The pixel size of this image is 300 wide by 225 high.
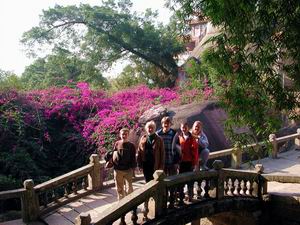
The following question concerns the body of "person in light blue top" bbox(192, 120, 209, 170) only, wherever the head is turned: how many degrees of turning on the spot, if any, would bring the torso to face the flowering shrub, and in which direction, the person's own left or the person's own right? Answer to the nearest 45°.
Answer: approximately 90° to the person's own right

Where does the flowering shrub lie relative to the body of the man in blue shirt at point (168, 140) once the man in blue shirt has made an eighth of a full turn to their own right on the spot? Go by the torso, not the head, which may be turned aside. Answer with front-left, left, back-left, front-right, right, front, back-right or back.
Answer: right

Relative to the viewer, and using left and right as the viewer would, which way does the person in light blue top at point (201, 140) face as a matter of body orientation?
facing the viewer and to the left of the viewer

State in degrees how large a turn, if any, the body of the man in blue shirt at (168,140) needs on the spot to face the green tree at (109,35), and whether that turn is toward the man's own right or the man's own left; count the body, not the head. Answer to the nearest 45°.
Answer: approximately 180°

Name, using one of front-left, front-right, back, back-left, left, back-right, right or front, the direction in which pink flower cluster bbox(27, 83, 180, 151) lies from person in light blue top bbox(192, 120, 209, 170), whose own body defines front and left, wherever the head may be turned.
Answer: right

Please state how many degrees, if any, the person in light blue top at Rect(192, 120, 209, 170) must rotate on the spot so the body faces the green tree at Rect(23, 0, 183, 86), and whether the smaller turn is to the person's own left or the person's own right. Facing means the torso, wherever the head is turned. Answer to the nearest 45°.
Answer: approximately 135° to the person's own right

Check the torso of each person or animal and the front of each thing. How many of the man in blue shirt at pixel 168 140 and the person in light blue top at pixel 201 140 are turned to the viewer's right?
0

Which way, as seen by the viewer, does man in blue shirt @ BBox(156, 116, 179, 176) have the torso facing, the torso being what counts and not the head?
toward the camera

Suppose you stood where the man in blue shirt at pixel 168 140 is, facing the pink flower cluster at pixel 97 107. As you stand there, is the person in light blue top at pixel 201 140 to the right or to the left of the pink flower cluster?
right

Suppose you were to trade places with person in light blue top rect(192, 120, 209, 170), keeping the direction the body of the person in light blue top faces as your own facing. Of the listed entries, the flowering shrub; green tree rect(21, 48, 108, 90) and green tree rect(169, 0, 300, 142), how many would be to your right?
2
